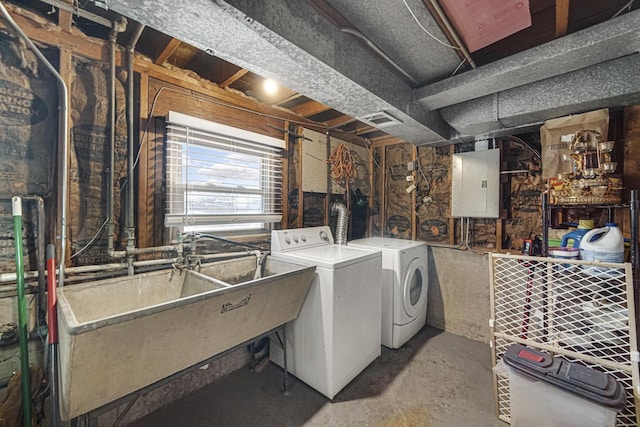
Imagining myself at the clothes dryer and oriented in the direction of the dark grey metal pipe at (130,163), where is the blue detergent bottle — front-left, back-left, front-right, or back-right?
back-left

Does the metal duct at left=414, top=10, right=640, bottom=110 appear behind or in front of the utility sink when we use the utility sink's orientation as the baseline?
in front

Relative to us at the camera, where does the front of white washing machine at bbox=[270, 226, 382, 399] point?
facing the viewer and to the right of the viewer

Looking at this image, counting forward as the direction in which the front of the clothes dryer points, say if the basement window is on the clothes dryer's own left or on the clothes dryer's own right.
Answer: on the clothes dryer's own right

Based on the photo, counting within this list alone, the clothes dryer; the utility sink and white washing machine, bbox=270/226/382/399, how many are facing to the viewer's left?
0

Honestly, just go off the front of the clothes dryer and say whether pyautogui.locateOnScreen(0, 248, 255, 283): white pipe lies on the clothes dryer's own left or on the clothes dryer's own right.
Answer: on the clothes dryer's own right

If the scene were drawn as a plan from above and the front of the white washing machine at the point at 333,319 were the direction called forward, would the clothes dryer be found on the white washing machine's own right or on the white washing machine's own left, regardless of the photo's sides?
on the white washing machine's own left

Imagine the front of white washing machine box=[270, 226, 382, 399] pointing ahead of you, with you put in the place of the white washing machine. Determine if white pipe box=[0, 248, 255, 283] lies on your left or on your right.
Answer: on your right

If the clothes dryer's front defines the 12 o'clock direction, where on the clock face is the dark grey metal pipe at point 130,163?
The dark grey metal pipe is roughly at 3 o'clock from the clothes dryer.

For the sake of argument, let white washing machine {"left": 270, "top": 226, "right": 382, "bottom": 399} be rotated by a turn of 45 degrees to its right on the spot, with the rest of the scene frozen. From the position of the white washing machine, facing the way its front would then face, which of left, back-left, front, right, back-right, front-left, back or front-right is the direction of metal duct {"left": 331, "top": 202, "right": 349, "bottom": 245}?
back

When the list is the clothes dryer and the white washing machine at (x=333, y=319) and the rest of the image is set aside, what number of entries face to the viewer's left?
0

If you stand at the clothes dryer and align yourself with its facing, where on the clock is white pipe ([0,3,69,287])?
The white pipe is roughly at 3 o'clock from the clothes dryer.
